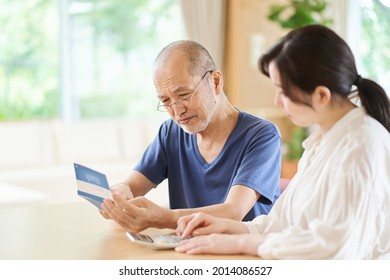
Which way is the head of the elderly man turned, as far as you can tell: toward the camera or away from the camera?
toward the camera

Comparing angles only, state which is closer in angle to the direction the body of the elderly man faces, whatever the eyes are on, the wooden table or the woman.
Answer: the wooden table

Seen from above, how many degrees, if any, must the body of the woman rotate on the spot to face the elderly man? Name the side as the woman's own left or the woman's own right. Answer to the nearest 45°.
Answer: approximately 45° to the woman's own right

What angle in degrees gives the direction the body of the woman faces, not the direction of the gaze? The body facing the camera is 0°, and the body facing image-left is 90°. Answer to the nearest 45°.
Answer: approximately 90°

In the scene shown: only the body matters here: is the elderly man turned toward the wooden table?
yes

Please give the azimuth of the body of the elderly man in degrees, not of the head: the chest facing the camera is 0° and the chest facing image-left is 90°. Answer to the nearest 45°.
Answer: approximately 45°

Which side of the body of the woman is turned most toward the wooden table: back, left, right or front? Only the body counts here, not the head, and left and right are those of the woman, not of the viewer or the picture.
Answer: front

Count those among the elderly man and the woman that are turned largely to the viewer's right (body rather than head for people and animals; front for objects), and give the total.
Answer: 0
